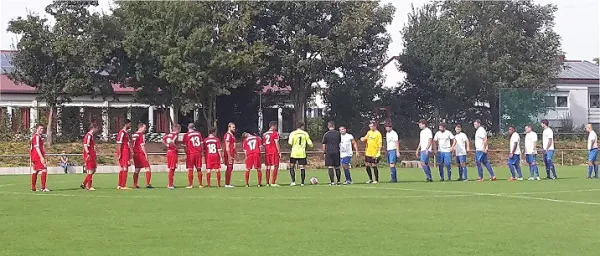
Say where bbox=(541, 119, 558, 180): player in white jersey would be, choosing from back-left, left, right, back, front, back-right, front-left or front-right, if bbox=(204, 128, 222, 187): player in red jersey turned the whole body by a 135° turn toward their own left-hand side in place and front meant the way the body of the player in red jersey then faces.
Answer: back-left

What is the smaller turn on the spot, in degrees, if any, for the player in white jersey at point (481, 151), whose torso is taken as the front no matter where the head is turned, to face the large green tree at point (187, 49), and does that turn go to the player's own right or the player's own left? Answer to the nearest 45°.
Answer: approximately 90° to the player's own right

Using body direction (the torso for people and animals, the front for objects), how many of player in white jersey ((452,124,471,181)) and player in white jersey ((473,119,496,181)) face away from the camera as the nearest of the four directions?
0

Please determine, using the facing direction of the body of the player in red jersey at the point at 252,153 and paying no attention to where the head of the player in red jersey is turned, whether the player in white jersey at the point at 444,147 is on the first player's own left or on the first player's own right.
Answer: on the first player's own right

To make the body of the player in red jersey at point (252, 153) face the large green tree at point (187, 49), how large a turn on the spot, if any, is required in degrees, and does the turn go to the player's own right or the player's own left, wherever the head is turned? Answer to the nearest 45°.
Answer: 0° — they already face it

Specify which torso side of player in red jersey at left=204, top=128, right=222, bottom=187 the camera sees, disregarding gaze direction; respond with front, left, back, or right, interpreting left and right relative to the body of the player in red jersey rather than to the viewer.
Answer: back

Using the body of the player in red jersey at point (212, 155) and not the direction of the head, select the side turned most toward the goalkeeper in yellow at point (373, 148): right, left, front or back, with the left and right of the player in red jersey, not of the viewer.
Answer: right

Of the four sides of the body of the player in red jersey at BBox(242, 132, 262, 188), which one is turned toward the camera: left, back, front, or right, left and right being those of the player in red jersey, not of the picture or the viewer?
back

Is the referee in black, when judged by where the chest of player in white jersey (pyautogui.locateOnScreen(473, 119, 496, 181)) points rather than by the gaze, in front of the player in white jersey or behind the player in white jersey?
in front
